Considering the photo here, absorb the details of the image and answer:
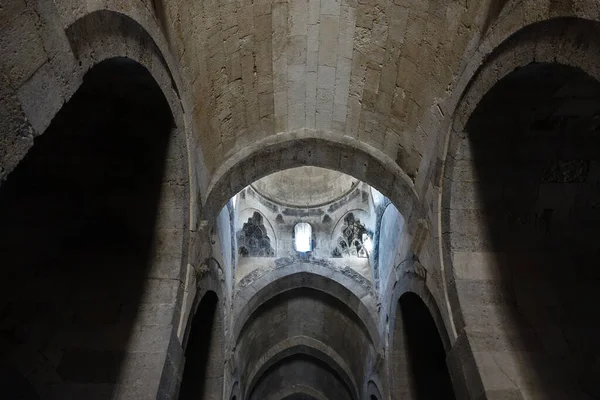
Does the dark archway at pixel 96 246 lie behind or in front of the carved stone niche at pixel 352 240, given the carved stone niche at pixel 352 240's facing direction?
in front

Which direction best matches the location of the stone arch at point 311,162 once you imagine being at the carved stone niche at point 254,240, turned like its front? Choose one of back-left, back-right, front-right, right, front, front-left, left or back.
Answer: front

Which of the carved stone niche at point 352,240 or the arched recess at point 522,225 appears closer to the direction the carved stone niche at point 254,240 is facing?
the arched recess

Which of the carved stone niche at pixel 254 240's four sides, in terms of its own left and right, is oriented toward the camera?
front

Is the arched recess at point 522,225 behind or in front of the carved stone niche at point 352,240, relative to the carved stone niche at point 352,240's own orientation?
in front

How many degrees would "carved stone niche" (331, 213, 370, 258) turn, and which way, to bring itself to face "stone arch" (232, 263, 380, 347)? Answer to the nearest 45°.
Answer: approximately 90° to its right

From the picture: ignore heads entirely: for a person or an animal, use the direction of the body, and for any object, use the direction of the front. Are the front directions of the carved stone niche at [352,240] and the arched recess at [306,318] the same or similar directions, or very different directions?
same or similar directions

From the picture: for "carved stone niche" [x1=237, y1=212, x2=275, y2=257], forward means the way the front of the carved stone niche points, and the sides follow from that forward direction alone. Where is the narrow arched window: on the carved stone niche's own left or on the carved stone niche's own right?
on the carved stone niche's own left

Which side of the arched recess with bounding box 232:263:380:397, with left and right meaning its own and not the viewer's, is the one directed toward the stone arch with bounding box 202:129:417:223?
front

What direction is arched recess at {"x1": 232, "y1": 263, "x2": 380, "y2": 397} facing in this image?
toward the camera

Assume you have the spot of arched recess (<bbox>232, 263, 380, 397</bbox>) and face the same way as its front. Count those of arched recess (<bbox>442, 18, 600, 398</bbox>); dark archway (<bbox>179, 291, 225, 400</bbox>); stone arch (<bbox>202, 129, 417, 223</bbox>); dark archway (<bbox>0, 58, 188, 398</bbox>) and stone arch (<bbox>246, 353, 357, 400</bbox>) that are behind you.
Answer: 1

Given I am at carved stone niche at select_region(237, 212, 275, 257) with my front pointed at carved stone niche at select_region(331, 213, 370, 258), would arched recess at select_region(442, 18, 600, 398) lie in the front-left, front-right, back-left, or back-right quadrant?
front-right

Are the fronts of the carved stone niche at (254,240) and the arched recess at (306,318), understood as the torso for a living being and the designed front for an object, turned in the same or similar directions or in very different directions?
same or similar directions
